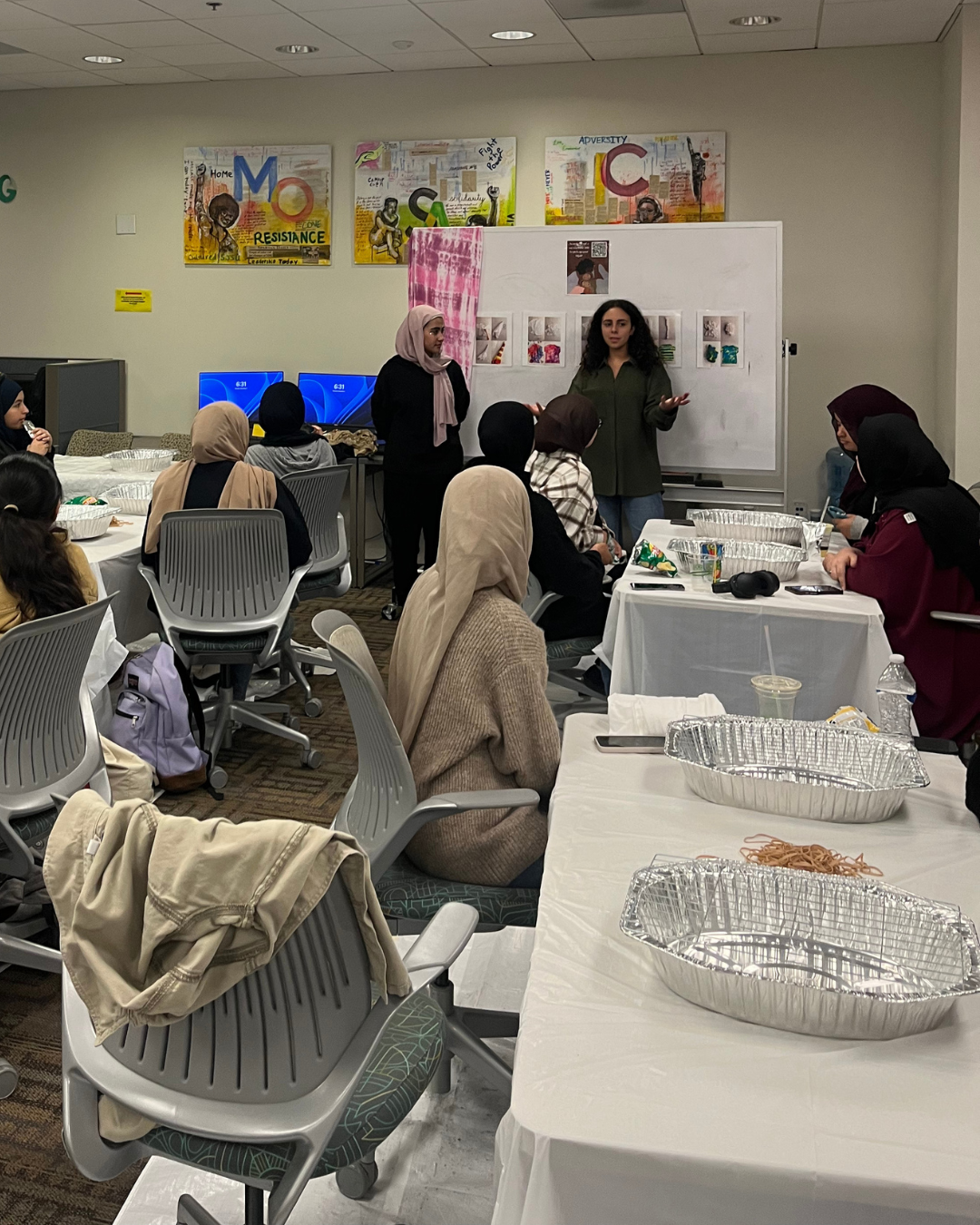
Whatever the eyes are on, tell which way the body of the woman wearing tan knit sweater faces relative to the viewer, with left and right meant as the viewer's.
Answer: facing away from the viewer and to the right of the viewer

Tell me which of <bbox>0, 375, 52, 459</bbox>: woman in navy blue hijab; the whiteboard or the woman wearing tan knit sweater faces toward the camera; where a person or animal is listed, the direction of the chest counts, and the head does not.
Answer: the whiteboard

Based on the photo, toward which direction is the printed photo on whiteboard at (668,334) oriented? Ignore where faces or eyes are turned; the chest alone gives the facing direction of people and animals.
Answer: toward the camera

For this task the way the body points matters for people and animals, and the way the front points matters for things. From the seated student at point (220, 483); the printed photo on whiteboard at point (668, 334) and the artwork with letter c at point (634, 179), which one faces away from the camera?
the seated student

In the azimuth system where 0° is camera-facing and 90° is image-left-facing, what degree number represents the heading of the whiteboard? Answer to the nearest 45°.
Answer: approximately 0°

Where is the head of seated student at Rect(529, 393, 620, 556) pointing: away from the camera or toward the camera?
away from the camera

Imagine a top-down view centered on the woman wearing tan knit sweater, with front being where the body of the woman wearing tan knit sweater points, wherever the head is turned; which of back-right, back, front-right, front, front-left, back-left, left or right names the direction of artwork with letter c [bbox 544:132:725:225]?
front-left

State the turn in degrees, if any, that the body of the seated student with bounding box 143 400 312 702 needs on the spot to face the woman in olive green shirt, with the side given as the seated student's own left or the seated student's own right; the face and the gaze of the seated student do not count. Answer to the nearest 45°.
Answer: approximately 45° to the seated student's own right

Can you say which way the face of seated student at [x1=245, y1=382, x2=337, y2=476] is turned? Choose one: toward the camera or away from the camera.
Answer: away from the camera

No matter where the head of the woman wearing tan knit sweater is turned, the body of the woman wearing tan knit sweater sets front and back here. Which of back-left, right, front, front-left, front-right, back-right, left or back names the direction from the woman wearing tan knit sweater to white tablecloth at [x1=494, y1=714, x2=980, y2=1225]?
back-right

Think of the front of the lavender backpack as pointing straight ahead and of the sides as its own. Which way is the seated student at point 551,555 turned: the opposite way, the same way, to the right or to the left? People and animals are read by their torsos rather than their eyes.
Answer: the opposite way

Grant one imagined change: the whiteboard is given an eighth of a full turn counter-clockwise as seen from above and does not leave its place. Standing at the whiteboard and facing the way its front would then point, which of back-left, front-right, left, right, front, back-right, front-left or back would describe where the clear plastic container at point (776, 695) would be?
front-right

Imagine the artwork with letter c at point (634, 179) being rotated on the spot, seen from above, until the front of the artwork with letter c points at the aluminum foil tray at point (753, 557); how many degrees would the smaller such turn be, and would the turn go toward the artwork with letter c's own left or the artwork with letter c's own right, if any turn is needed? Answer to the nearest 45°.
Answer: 0° — it already faces it

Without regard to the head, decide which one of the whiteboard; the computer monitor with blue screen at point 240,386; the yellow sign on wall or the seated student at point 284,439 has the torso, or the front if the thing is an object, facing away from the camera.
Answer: the seated student

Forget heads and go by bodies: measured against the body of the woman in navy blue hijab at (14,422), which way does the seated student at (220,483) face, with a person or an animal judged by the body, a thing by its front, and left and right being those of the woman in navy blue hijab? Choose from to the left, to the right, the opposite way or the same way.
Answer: to the left
